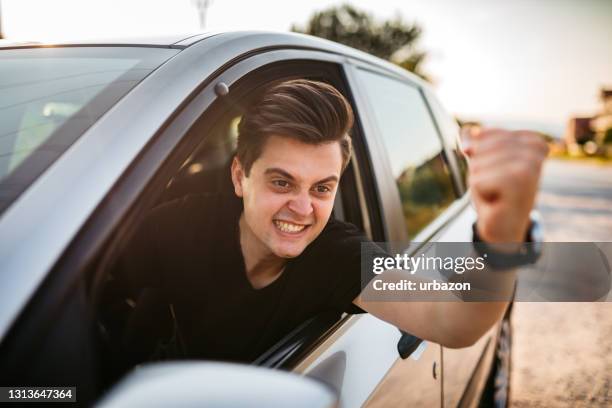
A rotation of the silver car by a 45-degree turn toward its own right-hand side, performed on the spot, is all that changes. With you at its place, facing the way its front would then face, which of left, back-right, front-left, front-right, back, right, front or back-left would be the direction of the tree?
right

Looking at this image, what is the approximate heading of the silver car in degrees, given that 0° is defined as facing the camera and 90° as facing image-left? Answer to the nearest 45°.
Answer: approximately 45°
